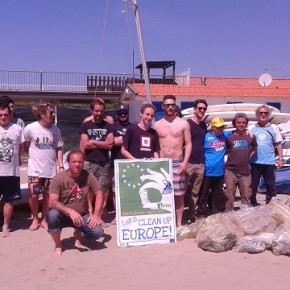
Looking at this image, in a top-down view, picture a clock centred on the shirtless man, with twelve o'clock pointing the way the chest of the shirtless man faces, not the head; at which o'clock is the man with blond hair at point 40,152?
The man with blond hair is roughly at 3 o'clock from the shirtless man.

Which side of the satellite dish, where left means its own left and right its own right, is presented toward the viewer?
front

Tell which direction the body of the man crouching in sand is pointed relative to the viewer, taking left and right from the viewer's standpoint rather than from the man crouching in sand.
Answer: facing the viewer

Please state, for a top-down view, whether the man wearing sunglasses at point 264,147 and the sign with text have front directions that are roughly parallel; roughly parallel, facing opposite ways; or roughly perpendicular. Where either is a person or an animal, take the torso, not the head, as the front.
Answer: roughly parallel

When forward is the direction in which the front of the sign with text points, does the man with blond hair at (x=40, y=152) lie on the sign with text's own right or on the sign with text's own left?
on the sign with text's own right

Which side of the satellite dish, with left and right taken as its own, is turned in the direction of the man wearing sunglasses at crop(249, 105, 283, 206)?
front

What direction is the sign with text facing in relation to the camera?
toward the camera

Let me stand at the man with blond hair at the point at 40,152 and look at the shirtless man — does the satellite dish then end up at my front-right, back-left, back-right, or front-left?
front-left
